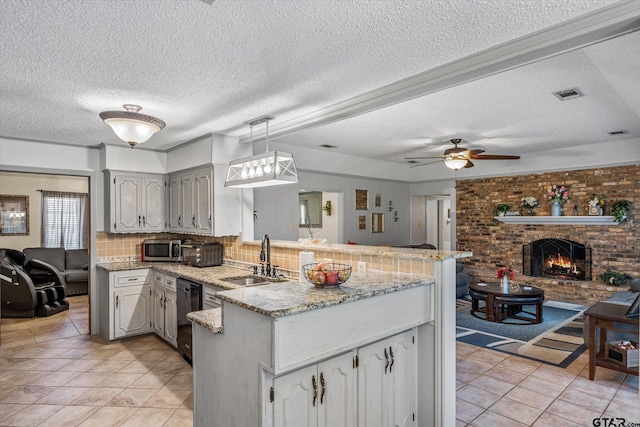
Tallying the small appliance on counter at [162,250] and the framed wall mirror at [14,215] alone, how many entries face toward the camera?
2

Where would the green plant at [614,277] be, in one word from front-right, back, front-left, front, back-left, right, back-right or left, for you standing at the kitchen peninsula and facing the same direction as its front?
left

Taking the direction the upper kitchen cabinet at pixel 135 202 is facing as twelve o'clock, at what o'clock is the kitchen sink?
The kitchen sink is roughly at 11 o'clock from the upper kitchen cabinet.

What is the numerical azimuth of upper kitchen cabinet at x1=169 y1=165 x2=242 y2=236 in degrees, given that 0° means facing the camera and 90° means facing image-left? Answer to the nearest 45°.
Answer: approximately 45°

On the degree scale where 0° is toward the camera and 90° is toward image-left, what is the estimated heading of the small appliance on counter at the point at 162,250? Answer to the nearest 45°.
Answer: approximately 0°

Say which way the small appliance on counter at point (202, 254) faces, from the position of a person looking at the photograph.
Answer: facing the viewer and to the left of the viewer

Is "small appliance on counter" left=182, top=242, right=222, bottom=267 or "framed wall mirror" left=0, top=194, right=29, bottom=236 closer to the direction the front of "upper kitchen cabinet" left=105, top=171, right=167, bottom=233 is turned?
the small appliance on counter

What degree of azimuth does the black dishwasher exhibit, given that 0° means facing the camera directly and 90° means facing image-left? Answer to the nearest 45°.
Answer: approximately 45°

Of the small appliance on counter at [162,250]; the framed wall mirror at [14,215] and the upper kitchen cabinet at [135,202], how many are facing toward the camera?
3

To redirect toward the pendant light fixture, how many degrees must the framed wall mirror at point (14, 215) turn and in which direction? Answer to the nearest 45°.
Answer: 0° — it already faces it

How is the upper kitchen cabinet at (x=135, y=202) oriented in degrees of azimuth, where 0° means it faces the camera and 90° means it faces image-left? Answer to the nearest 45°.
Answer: approximately 0°

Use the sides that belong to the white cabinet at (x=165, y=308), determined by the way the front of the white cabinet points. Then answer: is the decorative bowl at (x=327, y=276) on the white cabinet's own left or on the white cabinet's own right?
on the white cabinet's own left

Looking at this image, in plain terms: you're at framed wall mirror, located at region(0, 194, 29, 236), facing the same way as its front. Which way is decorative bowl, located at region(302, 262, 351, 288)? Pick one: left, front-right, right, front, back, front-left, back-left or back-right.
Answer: front

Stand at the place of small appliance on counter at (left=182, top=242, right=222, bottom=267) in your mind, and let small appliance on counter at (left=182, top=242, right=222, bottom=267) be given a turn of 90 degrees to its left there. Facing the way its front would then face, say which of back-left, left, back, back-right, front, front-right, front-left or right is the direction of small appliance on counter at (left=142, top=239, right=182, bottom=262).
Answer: back

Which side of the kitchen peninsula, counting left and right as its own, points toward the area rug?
left
